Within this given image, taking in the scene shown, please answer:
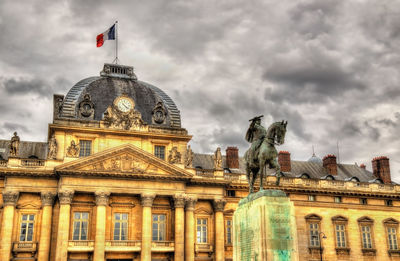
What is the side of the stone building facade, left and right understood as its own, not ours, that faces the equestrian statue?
front

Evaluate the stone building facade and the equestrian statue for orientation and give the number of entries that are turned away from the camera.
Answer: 0

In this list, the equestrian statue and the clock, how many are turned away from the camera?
0

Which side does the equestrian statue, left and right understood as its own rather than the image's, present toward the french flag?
back

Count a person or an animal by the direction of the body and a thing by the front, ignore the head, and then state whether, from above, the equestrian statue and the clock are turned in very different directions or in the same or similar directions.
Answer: same or similar directions

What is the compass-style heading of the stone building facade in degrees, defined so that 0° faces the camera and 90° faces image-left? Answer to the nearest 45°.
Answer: approximately 0°

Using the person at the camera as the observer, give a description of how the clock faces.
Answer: facing the viewer

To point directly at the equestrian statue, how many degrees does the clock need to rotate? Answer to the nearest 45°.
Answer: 0° — it already faces it

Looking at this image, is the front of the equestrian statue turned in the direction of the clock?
no

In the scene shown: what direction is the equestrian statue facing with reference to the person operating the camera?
facing the viewer and to the right of the viewer
